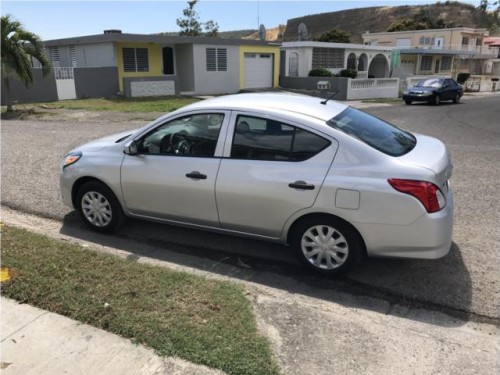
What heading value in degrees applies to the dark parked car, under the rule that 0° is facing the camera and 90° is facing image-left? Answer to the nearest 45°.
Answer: approximately 45°

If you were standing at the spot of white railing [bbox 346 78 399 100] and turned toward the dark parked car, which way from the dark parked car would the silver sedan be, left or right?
right

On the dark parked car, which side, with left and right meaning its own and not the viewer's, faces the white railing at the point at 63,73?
front

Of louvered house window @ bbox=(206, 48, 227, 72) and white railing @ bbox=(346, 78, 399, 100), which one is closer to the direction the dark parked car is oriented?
the louvered house window

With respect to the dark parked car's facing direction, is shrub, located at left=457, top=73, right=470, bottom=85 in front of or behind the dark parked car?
behind

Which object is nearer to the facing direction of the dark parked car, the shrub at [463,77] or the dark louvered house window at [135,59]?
the dark louvered house window

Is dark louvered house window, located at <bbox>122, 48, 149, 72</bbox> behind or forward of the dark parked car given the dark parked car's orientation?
forward

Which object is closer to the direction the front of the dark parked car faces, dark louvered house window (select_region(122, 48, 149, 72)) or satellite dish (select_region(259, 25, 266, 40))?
the dark louvered house window

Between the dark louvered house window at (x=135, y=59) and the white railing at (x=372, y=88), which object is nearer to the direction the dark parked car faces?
the dark louvered house window

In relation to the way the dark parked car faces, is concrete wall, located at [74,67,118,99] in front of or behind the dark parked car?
in front

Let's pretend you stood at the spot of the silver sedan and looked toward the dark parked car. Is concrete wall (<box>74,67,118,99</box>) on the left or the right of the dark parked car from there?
left
